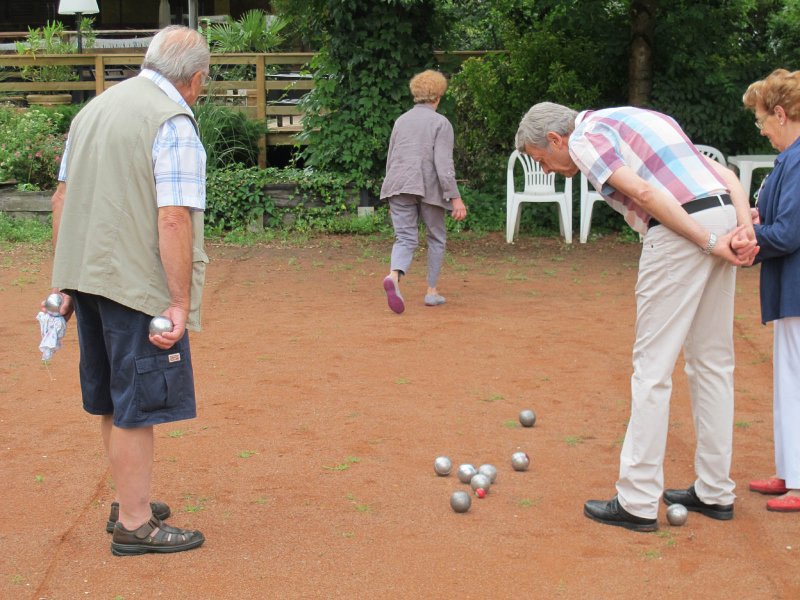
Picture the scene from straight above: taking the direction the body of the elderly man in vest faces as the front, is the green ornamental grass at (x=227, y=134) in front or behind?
in front

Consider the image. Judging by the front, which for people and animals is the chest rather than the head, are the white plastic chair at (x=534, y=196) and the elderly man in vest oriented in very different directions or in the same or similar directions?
very different directions

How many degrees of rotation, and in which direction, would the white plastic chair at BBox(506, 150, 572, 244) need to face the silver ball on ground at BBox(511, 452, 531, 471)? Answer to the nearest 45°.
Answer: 0° — it already faces it

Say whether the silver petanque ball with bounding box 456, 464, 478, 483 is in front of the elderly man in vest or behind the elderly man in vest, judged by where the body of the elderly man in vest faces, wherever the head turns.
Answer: in front

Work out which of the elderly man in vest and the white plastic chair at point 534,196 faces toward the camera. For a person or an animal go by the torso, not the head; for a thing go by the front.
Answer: the white plastic chair

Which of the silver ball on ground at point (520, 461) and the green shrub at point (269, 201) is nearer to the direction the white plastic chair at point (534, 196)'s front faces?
the silver ball on ground

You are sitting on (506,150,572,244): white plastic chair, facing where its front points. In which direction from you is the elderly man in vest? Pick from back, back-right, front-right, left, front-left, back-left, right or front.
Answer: front

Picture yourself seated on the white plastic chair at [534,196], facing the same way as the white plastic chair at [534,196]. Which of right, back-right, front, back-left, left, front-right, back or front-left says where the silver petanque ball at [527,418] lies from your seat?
front

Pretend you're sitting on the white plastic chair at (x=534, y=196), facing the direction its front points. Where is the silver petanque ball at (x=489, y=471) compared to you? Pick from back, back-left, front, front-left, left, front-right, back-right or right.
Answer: front

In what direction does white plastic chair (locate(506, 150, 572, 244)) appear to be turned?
toward the camera

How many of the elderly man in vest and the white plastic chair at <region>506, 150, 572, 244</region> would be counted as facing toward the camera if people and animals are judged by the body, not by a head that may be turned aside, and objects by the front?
1

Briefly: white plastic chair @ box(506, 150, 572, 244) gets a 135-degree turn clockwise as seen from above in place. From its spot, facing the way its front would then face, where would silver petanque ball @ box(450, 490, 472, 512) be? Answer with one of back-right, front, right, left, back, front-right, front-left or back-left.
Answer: back-left

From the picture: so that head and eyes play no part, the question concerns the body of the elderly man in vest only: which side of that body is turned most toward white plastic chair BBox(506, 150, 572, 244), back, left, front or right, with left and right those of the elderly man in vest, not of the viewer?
front

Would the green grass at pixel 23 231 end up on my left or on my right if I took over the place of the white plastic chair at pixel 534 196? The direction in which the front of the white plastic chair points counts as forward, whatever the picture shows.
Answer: on my right

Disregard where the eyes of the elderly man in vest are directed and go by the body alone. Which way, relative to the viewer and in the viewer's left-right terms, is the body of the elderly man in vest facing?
facing away from the viewer and to the right of the viewer

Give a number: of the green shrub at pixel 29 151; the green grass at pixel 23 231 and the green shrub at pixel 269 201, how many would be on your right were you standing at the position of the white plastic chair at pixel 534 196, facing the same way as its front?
3

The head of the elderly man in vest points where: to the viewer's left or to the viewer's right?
to the viewer's right

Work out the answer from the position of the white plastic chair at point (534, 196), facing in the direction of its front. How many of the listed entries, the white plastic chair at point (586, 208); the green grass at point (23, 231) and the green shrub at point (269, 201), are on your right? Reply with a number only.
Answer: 2

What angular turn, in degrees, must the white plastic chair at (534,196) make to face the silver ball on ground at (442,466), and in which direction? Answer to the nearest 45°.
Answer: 0° — it already faces it
